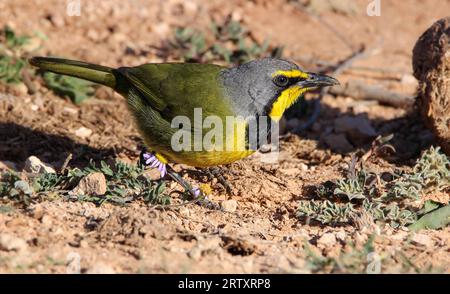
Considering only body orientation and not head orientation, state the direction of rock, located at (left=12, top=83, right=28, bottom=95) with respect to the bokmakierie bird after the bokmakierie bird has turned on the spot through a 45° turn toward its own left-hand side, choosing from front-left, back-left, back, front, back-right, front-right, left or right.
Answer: left

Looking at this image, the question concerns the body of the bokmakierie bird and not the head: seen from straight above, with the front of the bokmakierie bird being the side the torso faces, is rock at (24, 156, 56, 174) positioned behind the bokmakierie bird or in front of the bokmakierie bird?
behind

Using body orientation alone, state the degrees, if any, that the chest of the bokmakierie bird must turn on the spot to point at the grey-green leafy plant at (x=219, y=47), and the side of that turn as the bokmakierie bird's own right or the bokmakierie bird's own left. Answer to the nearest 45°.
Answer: approximately 90° to the bokmakierie bird's own left

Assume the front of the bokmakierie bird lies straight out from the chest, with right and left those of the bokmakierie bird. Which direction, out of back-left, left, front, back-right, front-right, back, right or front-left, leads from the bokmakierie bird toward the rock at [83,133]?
back-left

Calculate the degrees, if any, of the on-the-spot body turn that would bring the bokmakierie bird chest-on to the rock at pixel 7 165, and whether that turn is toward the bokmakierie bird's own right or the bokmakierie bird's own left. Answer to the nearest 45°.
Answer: approximately 135° to the bokmakierie bird's own left

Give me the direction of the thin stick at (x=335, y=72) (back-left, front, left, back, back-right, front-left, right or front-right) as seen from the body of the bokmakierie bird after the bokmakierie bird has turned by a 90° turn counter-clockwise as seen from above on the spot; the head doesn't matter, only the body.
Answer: front-right

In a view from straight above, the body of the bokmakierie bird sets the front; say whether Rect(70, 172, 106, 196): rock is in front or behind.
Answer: behind

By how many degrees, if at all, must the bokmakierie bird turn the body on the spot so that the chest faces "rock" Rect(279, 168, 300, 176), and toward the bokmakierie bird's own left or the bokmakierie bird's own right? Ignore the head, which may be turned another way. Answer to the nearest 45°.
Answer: approximately 45° to the bokmakierie bird's own left

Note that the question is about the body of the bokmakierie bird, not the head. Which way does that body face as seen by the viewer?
to the viewer's right

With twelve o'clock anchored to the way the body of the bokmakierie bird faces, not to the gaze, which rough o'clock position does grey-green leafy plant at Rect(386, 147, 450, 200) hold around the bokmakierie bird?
The grey-green leafy plant is roughly at 12 o'clock from the bokmakierie bird.

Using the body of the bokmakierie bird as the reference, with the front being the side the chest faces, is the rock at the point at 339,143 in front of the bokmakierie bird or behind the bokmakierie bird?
in front

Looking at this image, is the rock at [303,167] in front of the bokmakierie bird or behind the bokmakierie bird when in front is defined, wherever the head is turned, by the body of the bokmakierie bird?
in front
